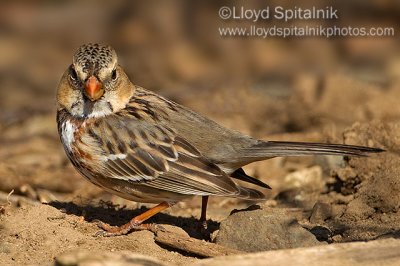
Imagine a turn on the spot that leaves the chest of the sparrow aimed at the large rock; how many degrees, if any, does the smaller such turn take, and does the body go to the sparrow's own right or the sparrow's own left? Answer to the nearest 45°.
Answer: approximately 135° to the sparrow's own left

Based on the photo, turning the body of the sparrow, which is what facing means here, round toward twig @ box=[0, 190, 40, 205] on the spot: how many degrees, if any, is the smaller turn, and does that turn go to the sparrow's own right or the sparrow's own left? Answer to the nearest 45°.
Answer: approximately 45° to the sparrow's own right

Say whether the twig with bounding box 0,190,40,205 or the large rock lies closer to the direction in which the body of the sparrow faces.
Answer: the twig

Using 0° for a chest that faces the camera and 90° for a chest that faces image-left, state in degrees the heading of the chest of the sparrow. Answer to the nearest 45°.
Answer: approximately 90°
